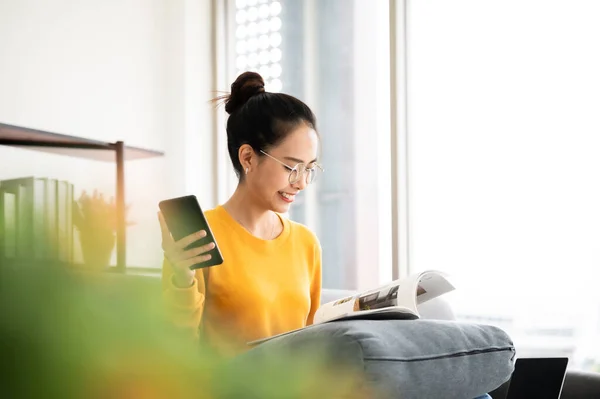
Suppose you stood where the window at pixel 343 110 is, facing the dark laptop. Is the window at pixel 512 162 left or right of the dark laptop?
left

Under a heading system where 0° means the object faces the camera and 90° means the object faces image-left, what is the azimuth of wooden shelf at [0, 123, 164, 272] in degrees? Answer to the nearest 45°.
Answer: approximately 315°

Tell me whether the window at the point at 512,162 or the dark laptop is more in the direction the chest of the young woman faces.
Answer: the dark laptop

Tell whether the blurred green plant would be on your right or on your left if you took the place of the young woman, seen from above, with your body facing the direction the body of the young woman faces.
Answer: on your right

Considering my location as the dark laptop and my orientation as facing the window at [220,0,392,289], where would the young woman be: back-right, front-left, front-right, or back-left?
front-left

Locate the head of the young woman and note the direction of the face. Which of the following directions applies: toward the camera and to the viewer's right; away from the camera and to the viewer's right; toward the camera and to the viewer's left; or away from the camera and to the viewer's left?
toward the camera and to the viewer's right

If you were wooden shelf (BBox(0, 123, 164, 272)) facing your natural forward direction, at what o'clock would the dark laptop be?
The dark laptop is roughly at 11 o'clock from the wooden shelf.

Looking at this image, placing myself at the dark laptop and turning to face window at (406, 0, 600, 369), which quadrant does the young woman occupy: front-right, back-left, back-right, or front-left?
front-left

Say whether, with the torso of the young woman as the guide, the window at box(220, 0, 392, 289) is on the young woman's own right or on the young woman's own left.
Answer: on the young woman's own left

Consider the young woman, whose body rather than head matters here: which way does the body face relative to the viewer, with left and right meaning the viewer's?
facing the viewer and to the right of the viewer
